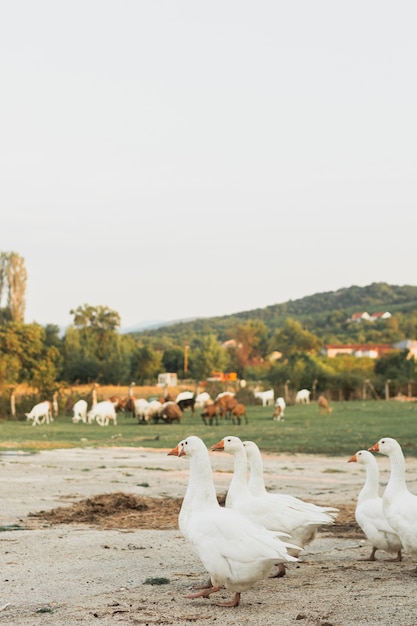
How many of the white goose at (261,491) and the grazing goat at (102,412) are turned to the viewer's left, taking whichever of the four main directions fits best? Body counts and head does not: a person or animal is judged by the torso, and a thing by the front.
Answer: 2

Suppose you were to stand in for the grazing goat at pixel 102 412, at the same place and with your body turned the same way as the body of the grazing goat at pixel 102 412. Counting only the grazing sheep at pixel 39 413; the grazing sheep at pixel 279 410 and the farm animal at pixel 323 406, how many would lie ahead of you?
1

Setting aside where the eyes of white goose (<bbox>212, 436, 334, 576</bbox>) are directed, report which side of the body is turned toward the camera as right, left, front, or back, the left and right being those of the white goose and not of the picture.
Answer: left

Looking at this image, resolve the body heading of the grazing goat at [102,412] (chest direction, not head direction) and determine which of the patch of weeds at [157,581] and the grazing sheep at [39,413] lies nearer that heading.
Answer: the grazing sheep

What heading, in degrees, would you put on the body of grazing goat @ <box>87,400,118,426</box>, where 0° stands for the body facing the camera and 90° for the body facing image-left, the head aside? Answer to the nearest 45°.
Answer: approximately 90°

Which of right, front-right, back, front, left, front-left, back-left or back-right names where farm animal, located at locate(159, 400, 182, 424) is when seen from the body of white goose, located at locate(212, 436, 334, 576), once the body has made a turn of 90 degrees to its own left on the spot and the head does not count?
back

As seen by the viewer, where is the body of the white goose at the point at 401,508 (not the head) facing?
to the viewer's left

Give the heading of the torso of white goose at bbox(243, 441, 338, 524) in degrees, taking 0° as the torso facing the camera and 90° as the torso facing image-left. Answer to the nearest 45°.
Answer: approximately 90°

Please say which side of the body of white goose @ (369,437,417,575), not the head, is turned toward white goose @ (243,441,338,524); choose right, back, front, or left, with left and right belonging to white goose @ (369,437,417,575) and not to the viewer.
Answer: front

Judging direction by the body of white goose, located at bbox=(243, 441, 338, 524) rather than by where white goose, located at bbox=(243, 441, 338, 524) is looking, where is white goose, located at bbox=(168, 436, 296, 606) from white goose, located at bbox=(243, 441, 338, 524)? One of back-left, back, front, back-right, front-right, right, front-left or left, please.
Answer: left
